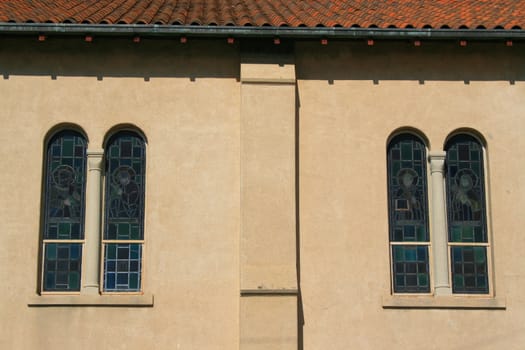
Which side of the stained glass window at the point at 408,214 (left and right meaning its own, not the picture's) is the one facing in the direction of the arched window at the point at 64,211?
right

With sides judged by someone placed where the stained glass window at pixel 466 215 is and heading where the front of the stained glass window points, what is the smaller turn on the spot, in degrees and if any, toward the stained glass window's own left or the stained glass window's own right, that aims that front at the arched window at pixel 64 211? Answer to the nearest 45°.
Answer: approximately 90° to the stained glass window's own right

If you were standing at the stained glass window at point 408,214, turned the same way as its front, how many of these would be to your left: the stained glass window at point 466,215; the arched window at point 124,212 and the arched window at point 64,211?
1

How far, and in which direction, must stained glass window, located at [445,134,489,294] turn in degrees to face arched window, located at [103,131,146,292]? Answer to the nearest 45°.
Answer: approximately 90° to its right

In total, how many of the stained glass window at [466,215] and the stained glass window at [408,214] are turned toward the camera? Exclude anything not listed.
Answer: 2

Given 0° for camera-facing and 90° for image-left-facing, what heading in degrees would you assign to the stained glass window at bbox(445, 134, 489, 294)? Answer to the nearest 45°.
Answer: approximately 0°

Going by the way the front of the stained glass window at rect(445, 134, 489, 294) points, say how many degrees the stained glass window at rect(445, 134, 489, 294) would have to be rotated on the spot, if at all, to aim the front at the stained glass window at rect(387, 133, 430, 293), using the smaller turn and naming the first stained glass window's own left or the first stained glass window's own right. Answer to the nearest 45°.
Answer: approximately 90° to the first stained glass window's own right

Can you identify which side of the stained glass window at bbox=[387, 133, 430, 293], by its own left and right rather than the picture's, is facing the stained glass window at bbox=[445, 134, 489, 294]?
left
